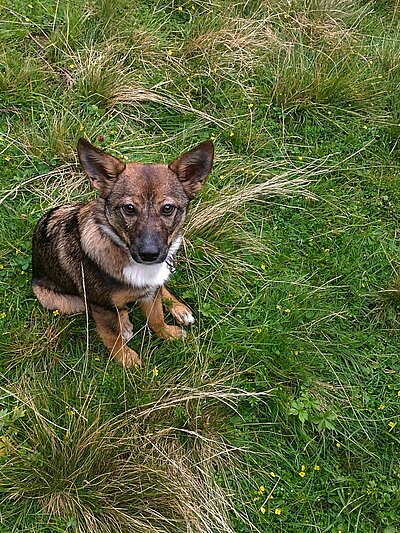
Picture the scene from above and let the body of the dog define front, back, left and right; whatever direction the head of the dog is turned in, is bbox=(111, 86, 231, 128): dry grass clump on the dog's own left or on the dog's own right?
on the dog's own left

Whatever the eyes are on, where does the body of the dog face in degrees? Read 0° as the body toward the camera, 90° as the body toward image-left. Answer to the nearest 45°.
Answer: approximately 315°

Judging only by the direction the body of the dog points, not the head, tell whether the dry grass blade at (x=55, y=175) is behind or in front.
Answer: behind

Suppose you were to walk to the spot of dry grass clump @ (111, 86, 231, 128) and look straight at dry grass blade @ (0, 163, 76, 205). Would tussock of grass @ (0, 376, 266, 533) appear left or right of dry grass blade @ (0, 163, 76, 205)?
left

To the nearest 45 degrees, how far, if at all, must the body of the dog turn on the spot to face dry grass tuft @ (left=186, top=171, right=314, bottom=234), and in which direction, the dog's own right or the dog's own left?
approximately 90° to the dog's own left
